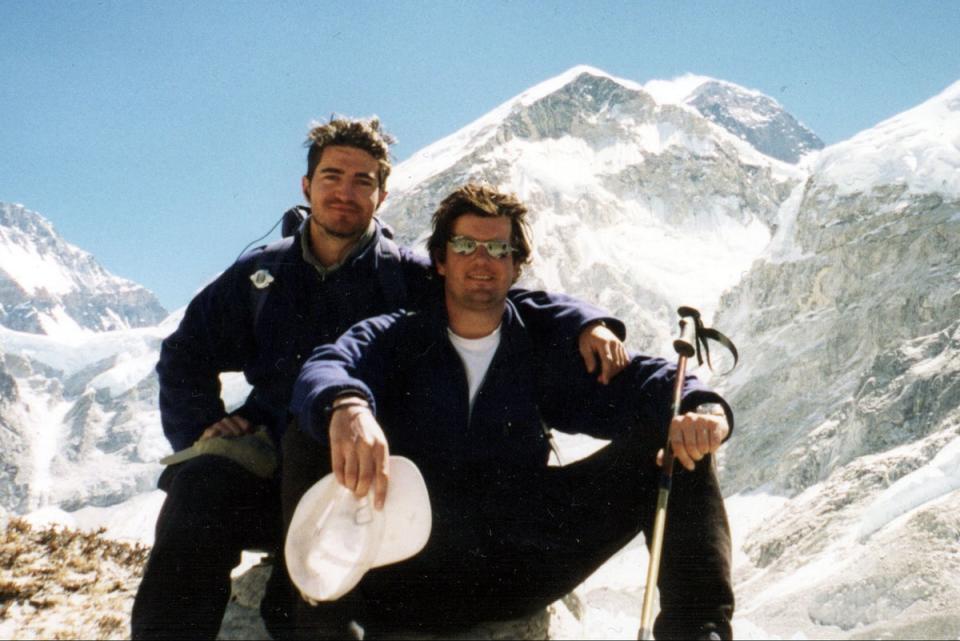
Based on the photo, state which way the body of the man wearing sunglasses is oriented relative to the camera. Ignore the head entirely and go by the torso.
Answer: toward the camera

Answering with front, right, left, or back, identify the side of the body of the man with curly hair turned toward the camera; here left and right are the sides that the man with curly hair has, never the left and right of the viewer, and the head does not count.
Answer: front
